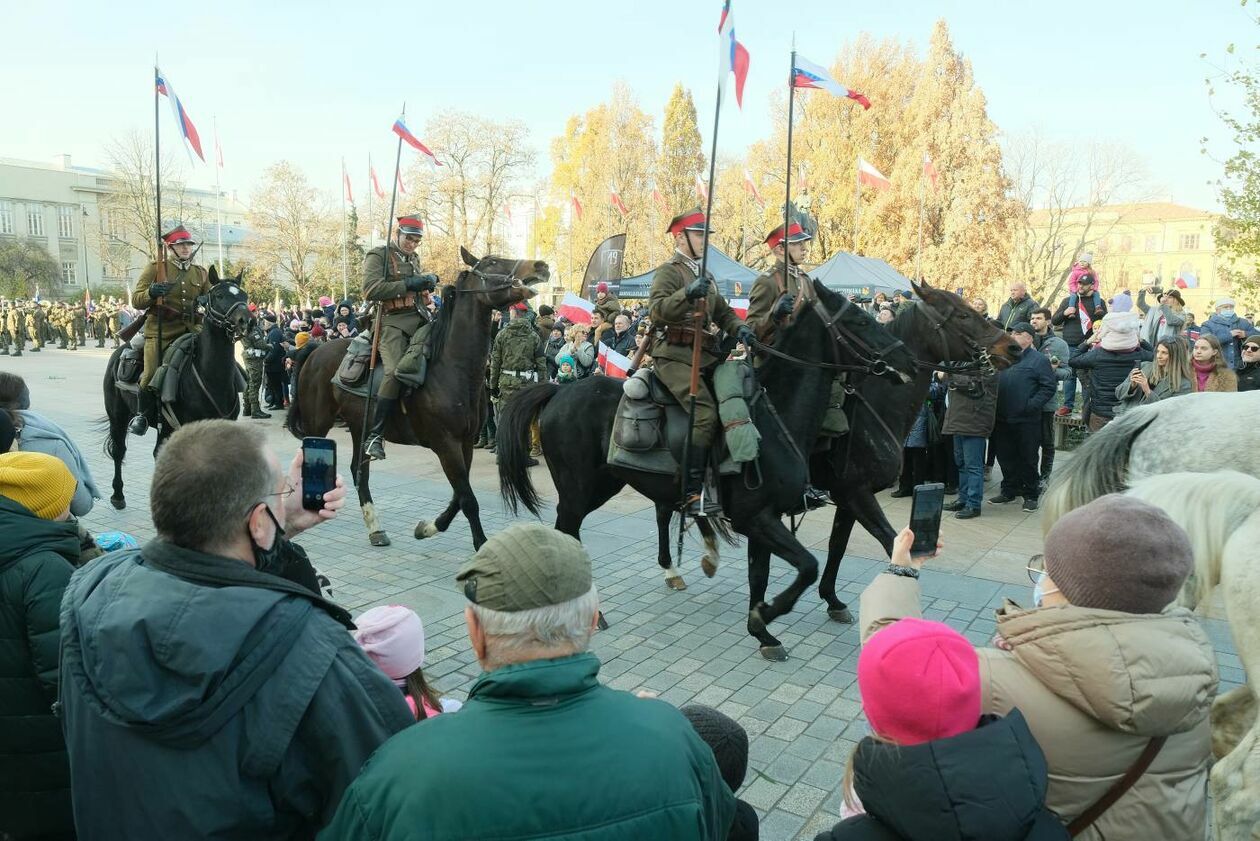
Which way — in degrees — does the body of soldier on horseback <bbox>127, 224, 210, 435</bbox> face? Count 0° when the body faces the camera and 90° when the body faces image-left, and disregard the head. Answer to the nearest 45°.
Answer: approximately 315°

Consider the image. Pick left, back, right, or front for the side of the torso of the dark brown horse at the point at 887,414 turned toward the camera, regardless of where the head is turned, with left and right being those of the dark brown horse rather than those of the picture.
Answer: right

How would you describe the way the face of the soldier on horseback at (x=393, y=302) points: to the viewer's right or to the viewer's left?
to the viewer's right

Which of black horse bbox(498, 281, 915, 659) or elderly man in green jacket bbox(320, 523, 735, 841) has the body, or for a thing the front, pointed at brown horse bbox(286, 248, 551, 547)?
the elderly man in green jacket

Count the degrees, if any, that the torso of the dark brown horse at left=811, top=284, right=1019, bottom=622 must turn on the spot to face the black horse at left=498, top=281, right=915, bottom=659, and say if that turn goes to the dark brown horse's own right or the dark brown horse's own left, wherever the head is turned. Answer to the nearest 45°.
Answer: approximately 135° to the dark brown horse's own right

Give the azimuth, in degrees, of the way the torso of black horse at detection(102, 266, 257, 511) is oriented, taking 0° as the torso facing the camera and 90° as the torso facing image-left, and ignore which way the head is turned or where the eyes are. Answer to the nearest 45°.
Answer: approximately 315°

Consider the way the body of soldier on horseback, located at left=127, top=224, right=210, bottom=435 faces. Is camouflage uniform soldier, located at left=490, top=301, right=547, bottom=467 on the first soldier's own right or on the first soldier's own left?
on the first soldier's own left
